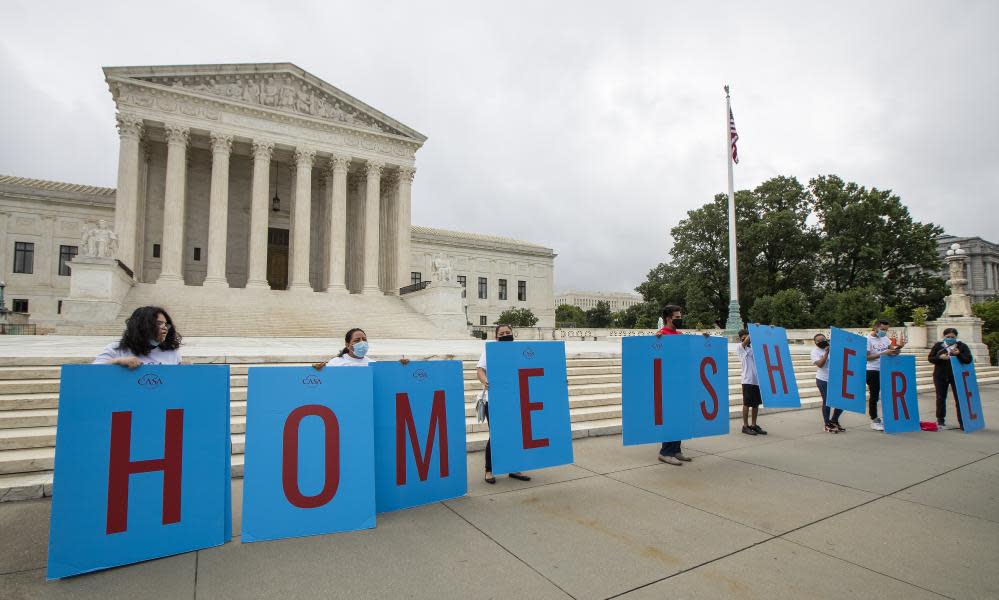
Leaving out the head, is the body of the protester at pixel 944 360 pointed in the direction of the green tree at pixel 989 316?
no

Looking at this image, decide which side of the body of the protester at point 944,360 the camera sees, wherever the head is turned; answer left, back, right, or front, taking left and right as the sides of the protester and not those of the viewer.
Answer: front

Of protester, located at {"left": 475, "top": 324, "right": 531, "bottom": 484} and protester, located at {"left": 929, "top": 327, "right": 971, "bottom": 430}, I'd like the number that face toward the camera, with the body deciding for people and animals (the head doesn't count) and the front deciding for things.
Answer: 2

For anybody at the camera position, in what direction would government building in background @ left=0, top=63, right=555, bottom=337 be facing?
facing the viewer and to the right of the viewer

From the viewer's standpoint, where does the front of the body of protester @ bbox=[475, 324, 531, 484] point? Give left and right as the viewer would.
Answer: facing the viewer

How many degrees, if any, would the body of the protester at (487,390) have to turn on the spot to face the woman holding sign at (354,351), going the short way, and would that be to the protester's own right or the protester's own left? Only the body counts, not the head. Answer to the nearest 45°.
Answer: approximately 45° to the protester's own right

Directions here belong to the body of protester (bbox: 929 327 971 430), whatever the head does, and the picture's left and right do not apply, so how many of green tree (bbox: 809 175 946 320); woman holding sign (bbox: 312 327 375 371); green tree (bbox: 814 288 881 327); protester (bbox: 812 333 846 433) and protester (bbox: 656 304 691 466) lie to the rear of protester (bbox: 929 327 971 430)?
2

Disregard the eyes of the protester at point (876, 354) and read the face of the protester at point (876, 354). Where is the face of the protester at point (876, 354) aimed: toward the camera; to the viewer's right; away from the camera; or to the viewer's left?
toward the camera

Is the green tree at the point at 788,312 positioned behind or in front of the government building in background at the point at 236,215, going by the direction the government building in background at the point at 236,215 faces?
in front

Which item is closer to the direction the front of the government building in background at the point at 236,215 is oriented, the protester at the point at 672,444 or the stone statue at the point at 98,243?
the protester

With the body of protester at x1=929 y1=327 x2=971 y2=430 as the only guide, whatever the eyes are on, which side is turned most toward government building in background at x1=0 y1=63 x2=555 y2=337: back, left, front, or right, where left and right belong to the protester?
right

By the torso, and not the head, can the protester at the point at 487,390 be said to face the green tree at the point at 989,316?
no
